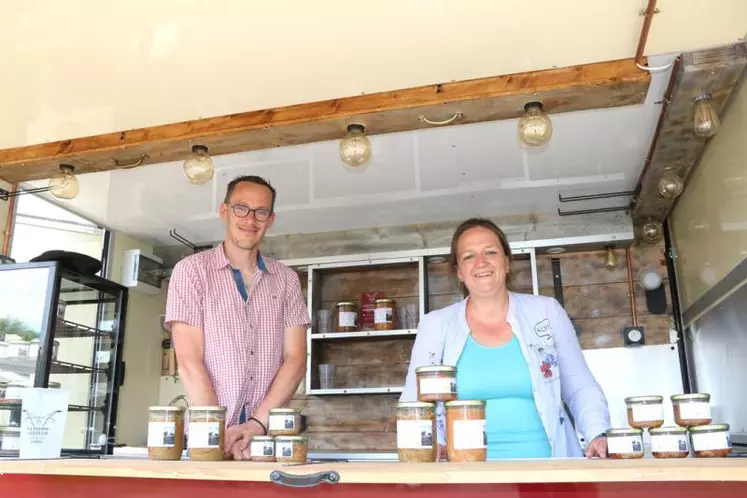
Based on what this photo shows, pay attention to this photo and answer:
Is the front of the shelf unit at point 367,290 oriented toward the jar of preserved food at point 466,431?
yes

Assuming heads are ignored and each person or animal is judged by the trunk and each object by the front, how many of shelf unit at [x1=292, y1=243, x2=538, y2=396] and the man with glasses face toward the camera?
2

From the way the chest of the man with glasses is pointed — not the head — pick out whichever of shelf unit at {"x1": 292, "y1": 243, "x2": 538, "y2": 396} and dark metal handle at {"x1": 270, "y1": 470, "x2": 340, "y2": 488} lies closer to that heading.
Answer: the dark metal handle

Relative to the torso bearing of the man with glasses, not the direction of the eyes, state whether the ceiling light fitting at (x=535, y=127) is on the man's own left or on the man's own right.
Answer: on the man's own left

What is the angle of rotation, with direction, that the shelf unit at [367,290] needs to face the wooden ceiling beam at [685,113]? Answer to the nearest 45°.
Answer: approximately 45° to its left

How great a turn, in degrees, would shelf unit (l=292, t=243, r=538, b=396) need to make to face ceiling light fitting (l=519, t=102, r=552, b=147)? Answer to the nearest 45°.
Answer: approximately 45° to its left

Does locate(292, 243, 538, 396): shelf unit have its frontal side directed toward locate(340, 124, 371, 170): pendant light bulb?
yes

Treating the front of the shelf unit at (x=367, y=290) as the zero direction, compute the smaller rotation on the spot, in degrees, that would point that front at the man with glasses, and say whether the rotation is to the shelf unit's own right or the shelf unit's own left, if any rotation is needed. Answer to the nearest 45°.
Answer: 0° — it already faces them

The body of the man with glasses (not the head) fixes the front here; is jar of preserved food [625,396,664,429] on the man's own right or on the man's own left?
on the man's own left

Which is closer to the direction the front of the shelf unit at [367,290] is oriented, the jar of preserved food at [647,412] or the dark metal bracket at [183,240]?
the jar of preserved food

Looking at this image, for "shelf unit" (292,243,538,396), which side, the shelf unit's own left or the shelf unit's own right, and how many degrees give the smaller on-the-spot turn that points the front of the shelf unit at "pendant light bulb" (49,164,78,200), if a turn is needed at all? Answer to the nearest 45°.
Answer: approximately 45° to the shelf unit's own right
